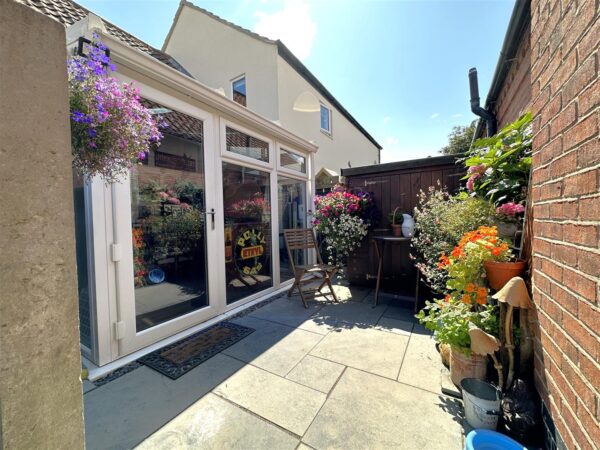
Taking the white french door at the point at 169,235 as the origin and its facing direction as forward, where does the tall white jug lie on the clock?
The tall white jug is roughly at 11 o'clock from the white french door.

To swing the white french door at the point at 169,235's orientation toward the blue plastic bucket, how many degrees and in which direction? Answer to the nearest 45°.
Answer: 0° — it already faces it

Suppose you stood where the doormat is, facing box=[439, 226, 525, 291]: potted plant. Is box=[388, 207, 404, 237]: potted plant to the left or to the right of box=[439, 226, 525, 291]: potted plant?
left

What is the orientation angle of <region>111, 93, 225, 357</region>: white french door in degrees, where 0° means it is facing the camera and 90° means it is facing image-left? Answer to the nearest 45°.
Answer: approximately 315°

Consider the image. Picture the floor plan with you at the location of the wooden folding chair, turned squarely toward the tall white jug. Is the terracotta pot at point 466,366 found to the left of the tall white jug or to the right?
right

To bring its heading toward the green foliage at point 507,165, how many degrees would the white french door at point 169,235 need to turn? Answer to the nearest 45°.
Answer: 0° — it already faces it
